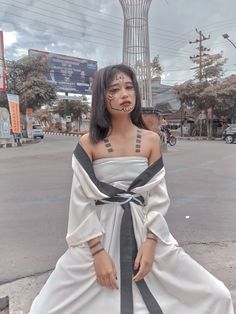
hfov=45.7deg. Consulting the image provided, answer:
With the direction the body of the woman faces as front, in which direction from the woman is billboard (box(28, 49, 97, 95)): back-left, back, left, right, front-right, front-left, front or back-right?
back

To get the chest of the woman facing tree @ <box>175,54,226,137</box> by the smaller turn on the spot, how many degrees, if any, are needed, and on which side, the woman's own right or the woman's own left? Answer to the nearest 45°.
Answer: approximately 180°

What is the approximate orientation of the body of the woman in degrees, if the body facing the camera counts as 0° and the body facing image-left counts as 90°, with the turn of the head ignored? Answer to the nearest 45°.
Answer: approximately 0°

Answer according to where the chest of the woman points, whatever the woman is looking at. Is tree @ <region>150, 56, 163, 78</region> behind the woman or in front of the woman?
behind

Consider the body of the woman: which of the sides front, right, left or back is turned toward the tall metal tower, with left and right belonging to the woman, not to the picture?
back

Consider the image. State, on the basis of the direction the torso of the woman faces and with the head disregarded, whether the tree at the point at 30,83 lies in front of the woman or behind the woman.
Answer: behind
